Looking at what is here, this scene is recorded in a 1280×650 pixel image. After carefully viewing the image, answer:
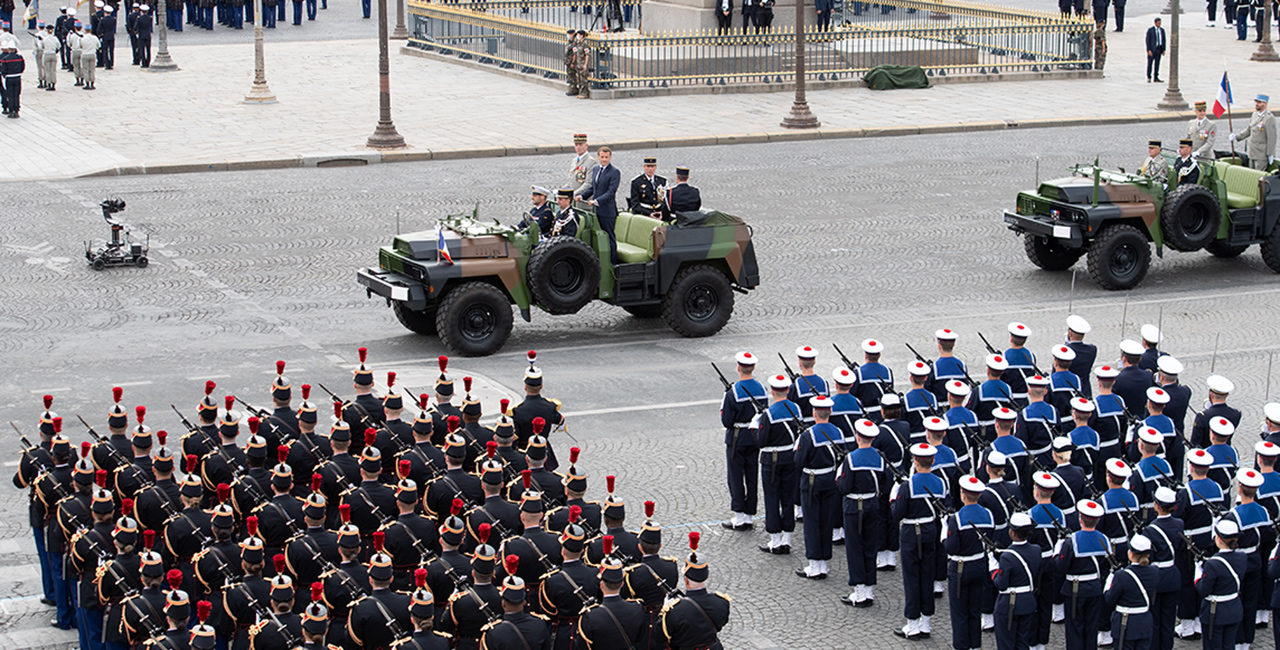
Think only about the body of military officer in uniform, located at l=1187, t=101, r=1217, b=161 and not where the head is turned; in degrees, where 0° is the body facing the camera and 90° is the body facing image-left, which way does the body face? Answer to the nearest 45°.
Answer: approximately 45°

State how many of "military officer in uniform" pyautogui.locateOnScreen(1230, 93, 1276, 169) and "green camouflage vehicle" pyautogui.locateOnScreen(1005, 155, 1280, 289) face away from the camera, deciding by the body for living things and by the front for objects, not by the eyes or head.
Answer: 0

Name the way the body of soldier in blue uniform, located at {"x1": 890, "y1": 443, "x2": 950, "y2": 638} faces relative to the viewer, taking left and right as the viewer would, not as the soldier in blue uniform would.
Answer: facing away from the viewer and to the left of the viewer

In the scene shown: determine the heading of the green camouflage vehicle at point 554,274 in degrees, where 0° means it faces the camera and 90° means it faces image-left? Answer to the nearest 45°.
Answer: approximately 45°

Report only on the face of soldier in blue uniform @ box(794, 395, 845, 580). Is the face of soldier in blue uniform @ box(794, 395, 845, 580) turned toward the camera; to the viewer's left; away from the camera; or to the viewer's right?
away from the camera

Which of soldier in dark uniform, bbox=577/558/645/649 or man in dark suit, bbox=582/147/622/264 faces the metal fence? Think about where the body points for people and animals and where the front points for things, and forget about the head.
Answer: the soldier in dark uniform

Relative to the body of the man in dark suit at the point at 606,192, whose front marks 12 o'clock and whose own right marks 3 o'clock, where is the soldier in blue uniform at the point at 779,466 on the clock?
The soldier in blue uniform is roughly at 10 o'clock from the man in dark suit.

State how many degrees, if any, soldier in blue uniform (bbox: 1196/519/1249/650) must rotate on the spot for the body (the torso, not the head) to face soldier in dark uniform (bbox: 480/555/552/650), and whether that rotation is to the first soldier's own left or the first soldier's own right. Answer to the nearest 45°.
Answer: approximately 90° to the first soldier's own left

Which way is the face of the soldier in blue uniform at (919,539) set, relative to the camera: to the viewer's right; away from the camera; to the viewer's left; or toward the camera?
away from the camera

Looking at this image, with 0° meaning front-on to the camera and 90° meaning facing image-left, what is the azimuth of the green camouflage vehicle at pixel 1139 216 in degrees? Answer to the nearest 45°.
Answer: approximately 45°

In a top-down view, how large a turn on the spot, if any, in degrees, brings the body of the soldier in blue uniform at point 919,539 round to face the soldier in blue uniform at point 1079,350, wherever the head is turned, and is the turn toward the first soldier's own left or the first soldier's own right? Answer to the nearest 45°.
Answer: approximately 45° to the first soldier's own right

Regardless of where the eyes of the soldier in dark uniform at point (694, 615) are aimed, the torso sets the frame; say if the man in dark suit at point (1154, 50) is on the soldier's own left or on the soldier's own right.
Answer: on the soldier's own right

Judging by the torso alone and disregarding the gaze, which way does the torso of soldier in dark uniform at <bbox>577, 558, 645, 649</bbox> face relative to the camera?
away from the camera
